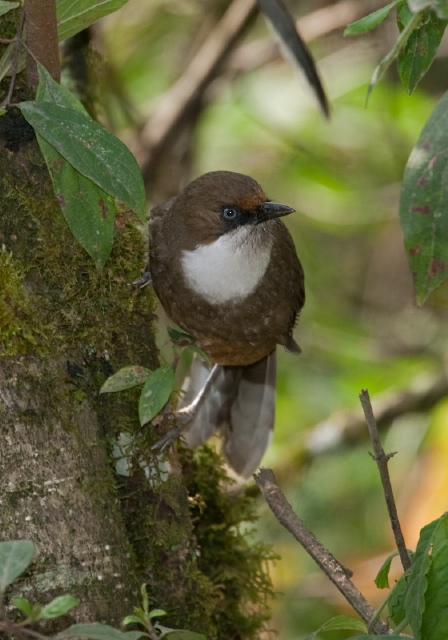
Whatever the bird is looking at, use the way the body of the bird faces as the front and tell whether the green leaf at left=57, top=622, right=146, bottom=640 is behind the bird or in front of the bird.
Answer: in front

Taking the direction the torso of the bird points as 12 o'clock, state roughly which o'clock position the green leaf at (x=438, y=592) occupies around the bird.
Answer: The green leaf is roughly at 10 o'clock from the bird.

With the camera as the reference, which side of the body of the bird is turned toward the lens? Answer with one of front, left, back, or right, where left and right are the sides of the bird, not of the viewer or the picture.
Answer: front

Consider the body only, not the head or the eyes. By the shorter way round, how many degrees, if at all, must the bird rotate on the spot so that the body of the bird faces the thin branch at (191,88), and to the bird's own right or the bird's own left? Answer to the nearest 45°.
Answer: approximately 180°

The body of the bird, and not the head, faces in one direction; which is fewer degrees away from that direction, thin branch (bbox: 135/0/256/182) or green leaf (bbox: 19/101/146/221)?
the green leaf

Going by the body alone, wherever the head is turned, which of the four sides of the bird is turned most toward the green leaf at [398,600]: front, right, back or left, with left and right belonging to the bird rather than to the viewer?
front

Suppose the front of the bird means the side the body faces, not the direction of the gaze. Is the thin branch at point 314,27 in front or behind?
behind

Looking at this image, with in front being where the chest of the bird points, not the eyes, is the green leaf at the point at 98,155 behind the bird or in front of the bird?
in front
